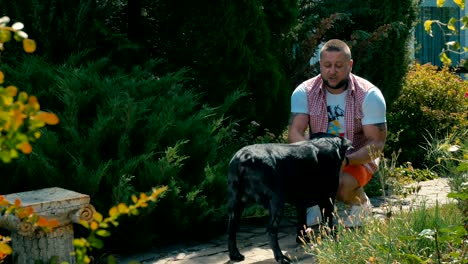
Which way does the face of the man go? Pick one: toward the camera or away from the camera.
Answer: toward the camera

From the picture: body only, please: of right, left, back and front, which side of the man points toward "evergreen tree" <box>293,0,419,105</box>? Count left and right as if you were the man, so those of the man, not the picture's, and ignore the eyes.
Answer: back

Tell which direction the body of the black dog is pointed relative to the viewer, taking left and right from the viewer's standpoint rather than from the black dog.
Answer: facing away from the viewer and to the right of the viewer

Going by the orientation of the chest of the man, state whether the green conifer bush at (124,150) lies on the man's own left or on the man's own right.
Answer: on the man's own right

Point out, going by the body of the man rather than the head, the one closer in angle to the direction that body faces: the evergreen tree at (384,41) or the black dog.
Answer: the black dog

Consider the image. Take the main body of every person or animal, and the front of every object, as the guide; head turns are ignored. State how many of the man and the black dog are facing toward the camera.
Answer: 1

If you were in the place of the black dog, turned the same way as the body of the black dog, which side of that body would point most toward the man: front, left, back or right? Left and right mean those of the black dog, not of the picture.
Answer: front

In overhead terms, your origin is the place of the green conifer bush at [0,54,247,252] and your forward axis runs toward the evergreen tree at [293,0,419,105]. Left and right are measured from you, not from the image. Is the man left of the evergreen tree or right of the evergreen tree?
right

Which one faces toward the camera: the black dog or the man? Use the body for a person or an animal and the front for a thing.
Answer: the man

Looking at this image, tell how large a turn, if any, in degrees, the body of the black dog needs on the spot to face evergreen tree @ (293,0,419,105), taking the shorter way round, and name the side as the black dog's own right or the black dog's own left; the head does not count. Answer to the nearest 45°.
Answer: approximately 45° to the black dog's own left

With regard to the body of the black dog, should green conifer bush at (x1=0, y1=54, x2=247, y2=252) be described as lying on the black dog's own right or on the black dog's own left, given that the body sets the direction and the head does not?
on the black dog's own left

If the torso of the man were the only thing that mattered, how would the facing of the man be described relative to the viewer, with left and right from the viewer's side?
facing the viewer

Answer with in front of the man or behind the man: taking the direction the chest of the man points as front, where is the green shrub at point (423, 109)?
behind
